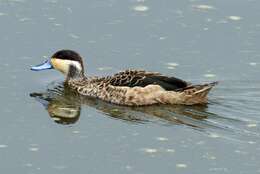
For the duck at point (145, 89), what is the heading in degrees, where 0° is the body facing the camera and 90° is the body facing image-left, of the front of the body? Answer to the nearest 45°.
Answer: approximately 90°
